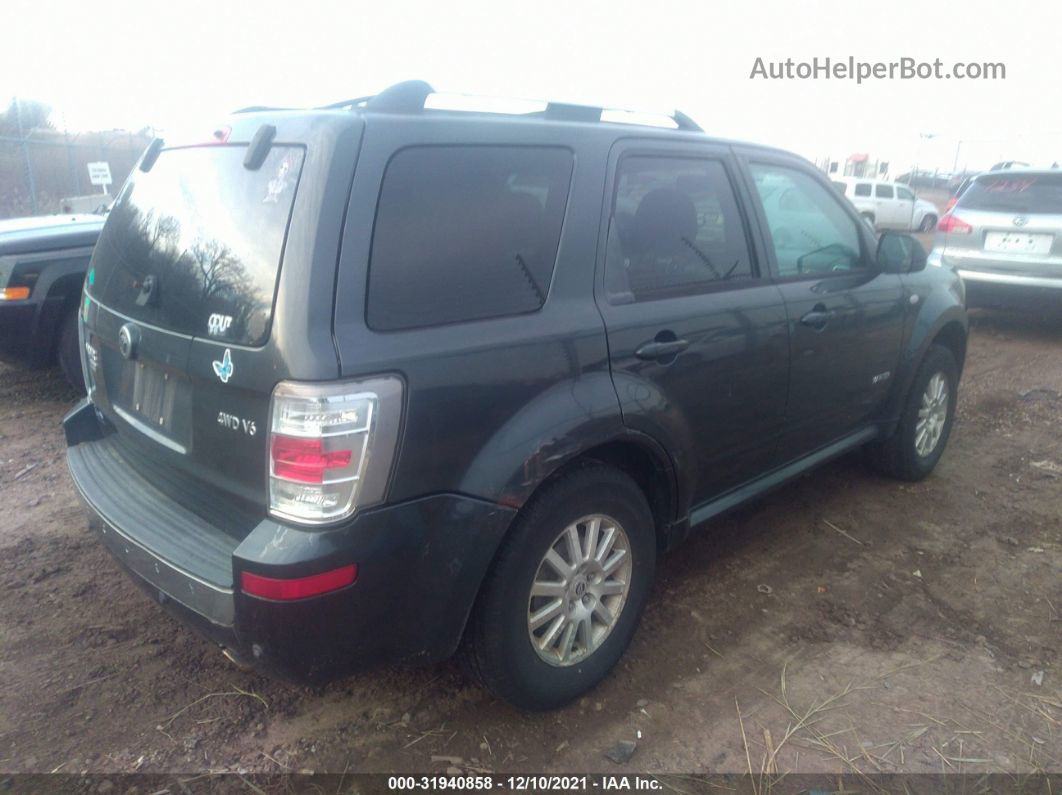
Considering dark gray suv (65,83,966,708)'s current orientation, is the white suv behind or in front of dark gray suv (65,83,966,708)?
in front

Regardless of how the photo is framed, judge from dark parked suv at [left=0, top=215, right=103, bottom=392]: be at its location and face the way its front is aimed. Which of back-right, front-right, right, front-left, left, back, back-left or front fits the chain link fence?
back-right

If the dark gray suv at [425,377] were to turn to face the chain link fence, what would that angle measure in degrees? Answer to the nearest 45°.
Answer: approximately 90° to its left

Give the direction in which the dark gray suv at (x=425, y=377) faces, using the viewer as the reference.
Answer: facing away from the viewer and to the right of the viewer

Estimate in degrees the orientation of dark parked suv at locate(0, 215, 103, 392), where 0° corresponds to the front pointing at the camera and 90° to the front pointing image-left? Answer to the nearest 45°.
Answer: approximately 45°
